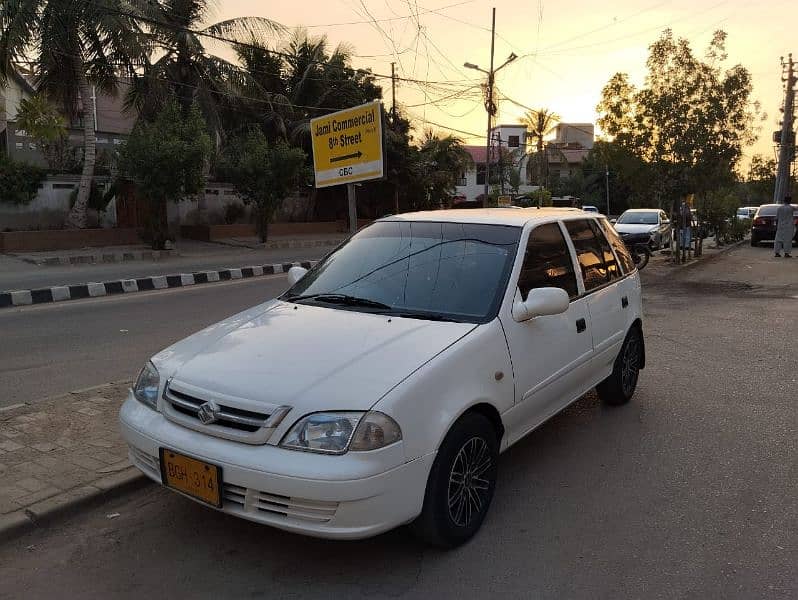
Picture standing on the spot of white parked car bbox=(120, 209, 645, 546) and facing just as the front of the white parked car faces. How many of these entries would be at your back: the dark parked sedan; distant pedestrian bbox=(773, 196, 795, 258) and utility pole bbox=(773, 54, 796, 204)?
3

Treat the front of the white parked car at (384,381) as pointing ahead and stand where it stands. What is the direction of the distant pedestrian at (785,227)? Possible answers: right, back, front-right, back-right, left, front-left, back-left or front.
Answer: back

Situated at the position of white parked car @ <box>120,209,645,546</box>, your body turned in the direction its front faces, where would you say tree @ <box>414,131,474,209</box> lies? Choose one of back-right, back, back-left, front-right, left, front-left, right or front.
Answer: back-right

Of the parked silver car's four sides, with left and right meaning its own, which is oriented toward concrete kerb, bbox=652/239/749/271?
left

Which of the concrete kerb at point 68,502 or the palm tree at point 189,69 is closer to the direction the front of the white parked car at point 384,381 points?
the concrete kerb

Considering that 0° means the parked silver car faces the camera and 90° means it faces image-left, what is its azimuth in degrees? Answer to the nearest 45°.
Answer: approximately 45°

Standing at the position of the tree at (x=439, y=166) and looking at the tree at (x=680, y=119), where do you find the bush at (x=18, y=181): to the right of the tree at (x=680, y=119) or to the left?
right

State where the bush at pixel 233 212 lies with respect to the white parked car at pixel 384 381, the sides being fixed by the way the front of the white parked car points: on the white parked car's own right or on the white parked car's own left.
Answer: on the white parked car's own right

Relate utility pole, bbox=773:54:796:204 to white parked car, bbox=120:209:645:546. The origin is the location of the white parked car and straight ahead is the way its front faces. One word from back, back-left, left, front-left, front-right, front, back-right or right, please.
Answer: back
